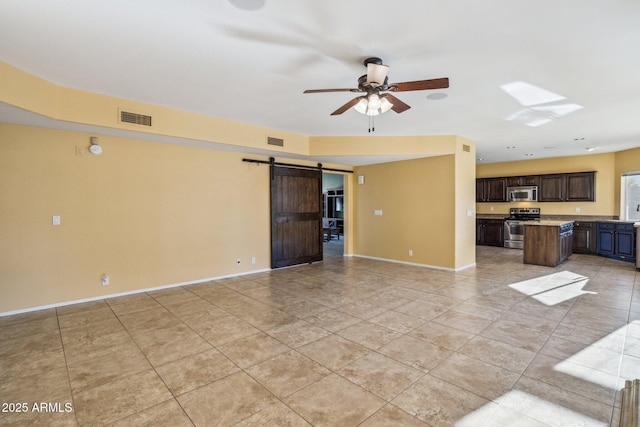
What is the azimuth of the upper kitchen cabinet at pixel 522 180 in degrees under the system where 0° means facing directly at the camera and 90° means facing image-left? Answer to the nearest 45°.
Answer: approximately 0°

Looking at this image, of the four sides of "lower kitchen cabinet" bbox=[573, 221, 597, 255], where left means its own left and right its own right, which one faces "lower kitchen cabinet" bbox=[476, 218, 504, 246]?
right

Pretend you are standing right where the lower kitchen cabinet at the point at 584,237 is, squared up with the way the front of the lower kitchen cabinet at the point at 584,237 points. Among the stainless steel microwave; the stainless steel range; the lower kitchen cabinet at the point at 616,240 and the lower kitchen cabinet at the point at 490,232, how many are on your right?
3

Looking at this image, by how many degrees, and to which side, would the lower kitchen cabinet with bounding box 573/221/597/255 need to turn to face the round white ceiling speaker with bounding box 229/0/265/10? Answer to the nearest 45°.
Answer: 0° — it already faces it

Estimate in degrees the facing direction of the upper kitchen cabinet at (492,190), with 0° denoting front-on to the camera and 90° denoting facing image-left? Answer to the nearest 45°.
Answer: approximately 0°

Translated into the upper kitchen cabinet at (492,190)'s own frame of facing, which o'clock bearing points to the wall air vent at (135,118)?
The wall air vent is roughly at 1 o'clock from the upper kitchen cabinet.

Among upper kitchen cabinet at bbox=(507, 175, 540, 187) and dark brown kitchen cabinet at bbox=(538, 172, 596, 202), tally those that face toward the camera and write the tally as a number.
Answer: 2

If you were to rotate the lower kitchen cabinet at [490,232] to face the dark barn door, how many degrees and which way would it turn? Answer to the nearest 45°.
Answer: approximately 45° to its right

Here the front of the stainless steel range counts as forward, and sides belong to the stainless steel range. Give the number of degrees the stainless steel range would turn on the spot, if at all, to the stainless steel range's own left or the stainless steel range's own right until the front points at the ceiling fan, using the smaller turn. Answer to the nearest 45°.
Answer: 0° — it already faces it

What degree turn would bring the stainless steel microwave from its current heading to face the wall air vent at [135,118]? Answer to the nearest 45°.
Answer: approximately 45° to its right

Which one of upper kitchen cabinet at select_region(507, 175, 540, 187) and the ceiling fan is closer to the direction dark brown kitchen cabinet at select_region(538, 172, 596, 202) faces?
the ceiling fan
